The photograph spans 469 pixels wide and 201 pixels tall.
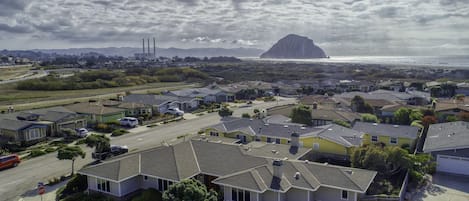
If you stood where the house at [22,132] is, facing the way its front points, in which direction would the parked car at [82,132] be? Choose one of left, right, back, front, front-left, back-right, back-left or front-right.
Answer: front-left

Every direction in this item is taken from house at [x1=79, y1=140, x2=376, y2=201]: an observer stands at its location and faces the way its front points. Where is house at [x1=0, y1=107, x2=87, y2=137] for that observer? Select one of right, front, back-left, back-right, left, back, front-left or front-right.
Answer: back-right

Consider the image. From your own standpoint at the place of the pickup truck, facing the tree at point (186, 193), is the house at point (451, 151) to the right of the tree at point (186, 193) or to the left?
left

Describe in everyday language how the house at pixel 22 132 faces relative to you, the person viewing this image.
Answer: facing the viewer and to the right of the viewer

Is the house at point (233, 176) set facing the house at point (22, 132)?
no

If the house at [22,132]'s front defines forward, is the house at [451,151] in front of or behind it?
in front

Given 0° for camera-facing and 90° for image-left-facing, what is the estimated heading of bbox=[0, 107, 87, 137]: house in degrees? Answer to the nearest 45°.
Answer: approximately 315°

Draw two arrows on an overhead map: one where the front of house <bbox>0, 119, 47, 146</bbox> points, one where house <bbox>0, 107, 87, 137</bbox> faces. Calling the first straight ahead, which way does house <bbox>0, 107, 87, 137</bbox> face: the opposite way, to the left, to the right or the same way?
the same way

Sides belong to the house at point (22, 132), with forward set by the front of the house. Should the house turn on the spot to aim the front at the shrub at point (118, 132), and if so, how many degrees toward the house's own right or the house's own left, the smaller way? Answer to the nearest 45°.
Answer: approximately 45° to the house's own left

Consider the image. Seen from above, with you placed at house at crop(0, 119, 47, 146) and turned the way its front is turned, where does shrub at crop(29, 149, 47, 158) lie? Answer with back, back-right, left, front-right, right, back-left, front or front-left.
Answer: front-right

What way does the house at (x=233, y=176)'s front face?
toward the camera

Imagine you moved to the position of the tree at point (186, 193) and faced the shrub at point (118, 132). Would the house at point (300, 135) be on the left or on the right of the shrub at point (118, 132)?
right

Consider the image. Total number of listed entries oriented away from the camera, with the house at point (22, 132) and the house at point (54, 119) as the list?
0

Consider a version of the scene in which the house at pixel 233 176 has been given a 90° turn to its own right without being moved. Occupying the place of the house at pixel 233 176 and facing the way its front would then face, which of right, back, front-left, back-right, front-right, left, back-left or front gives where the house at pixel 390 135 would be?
back-right
